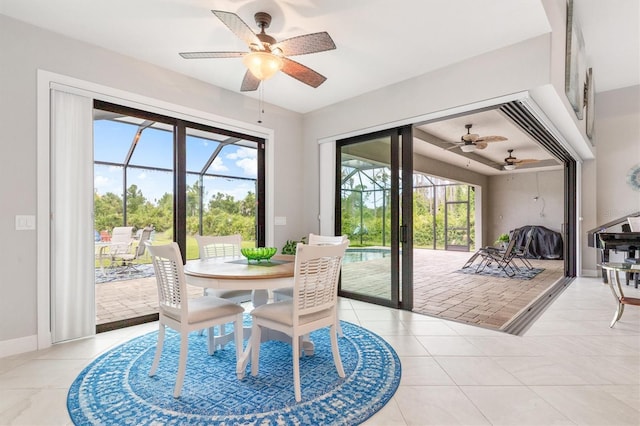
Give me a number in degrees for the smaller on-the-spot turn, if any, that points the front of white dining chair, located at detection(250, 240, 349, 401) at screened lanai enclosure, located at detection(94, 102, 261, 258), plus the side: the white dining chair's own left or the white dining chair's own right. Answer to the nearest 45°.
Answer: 0° — it already faces it

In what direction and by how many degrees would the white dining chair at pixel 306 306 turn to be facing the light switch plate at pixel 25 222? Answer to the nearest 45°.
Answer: approximately 45° to its left

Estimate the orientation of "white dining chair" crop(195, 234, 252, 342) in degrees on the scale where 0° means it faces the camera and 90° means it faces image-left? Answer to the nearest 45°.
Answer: approximately 315°

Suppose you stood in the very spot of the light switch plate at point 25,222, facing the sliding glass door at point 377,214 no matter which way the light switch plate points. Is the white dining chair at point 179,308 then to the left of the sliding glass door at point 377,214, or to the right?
right

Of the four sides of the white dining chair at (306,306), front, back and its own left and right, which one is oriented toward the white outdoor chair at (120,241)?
front

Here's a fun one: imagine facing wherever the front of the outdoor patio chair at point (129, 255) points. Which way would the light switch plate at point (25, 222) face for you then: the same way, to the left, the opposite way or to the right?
to the left

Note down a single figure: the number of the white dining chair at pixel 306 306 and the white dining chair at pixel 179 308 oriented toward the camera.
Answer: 0

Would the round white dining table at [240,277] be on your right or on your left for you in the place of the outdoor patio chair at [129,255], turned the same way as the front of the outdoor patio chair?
on your left

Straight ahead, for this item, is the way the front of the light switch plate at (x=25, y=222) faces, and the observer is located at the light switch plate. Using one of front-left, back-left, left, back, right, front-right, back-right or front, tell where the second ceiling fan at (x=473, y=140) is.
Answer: left

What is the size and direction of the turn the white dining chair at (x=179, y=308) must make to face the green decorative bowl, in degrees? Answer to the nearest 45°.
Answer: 0° — it already faces it

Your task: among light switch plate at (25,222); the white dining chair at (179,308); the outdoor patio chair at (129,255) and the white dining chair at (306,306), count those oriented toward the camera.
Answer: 1

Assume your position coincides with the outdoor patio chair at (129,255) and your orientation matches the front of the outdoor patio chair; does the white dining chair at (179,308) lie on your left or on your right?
on your left
